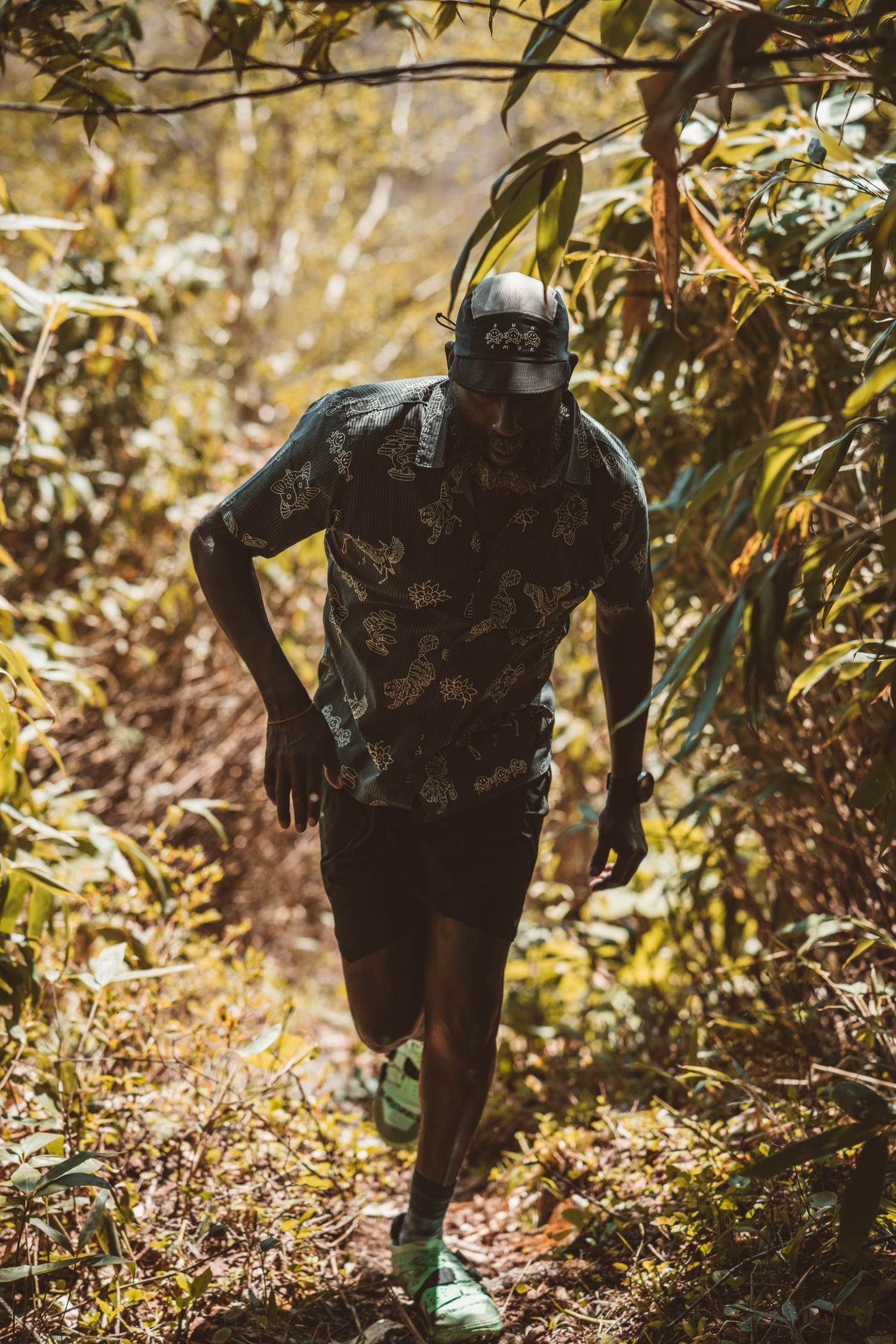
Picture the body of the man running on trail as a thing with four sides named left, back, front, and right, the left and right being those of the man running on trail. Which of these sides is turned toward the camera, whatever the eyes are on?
front
